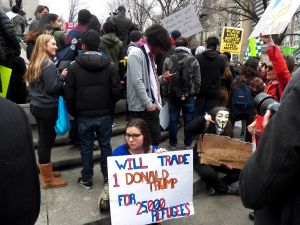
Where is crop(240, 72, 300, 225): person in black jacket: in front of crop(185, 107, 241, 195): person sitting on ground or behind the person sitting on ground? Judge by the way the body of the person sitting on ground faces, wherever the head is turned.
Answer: in front

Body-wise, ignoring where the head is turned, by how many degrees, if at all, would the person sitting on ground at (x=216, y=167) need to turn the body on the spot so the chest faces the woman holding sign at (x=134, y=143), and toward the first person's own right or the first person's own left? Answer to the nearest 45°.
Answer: approximately 90° to the first person's own right

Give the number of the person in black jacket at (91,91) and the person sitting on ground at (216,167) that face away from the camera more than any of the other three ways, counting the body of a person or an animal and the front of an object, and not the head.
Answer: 1

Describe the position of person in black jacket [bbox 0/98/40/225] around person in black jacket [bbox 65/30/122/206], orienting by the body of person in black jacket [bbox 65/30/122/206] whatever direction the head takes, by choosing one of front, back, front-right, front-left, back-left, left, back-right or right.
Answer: back

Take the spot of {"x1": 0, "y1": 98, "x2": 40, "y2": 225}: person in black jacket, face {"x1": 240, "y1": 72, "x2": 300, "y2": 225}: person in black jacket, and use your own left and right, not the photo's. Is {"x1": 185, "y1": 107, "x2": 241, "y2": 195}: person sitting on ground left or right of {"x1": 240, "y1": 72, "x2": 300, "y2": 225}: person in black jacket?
left

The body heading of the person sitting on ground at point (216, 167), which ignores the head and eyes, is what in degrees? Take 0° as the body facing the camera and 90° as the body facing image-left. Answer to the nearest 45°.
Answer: approximately 315°

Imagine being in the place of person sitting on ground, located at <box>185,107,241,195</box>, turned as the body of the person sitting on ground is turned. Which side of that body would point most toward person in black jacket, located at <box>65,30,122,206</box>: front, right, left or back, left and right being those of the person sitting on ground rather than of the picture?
right

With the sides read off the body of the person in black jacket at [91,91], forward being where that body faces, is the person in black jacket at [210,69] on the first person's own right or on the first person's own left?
on the first person's own right

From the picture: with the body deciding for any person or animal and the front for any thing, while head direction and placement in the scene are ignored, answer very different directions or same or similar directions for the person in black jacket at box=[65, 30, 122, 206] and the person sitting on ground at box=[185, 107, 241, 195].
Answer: very different directions

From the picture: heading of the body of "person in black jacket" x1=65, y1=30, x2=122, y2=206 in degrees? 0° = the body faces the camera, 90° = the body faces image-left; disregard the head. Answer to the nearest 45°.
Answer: approximately 180°

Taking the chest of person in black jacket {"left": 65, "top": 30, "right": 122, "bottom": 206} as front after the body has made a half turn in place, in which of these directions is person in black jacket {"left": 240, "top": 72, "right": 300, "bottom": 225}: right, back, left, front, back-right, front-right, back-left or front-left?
front

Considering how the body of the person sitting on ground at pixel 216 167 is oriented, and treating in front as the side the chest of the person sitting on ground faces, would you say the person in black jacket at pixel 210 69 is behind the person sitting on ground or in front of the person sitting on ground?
behind

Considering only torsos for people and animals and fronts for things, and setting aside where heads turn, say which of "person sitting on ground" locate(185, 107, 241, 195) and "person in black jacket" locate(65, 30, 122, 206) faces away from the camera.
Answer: the person in black jacket
